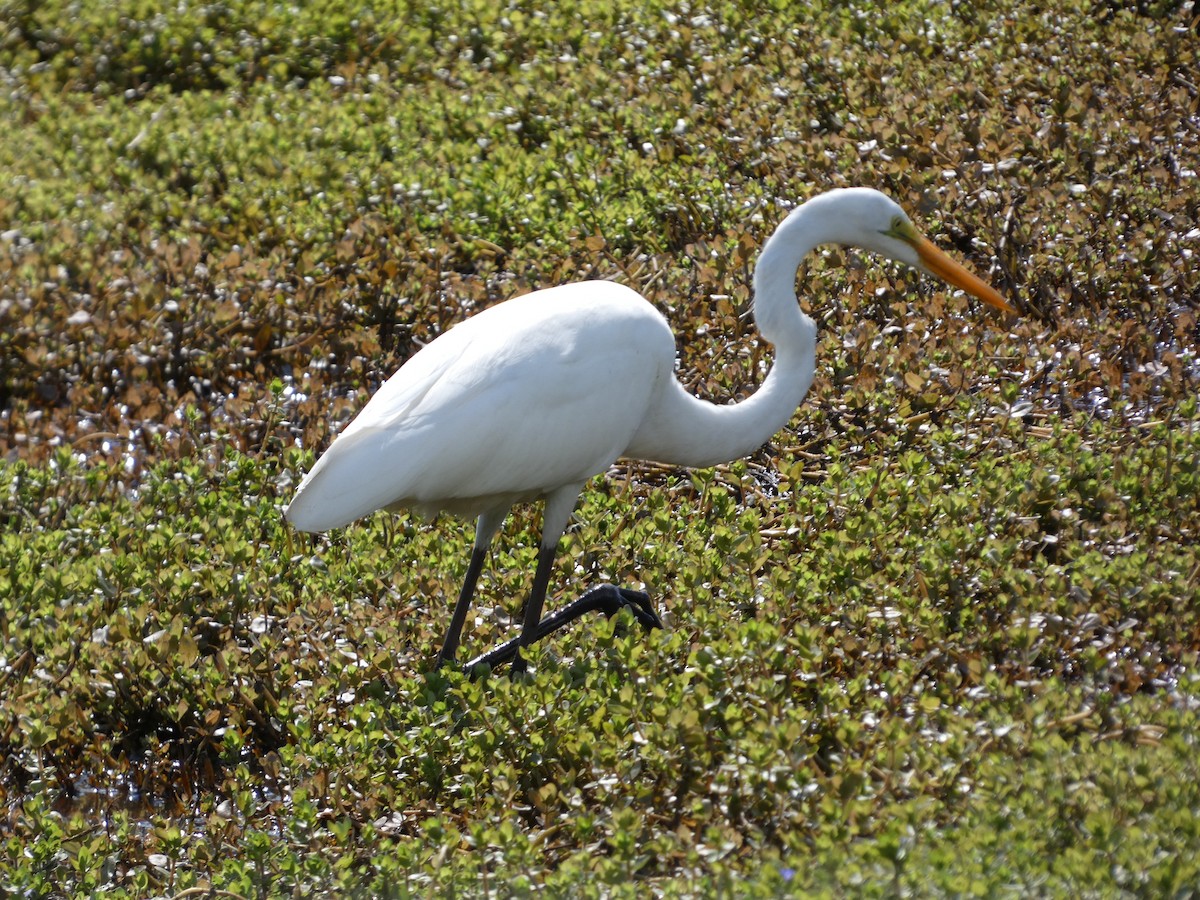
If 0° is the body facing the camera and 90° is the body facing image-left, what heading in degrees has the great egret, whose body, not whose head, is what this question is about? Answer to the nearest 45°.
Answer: approximately 270°
